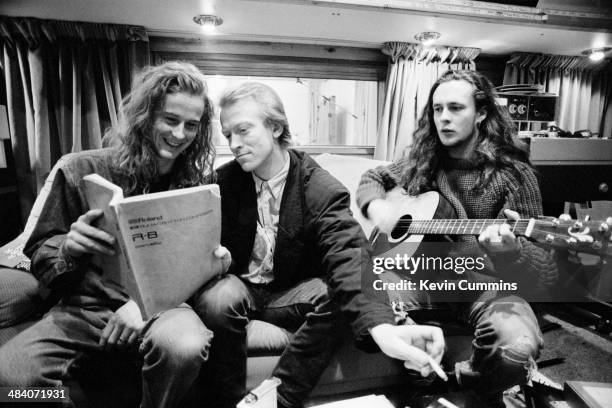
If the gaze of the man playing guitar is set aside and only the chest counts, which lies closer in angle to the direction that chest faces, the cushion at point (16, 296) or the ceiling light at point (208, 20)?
the cushion

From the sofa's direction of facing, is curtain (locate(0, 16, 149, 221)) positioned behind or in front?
behind

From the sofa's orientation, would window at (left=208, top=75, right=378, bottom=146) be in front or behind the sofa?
behind

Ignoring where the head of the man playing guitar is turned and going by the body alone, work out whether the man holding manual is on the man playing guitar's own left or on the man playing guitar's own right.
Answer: on the man playing guitar's own right

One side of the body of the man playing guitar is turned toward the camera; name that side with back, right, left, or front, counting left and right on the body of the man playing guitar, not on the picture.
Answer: front

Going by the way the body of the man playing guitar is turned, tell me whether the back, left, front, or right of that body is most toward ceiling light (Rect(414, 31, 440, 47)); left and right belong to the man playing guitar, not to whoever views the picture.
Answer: back

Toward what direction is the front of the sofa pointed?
toward the camera

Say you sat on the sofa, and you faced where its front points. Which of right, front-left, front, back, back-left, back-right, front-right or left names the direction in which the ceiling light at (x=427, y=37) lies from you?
back-left
